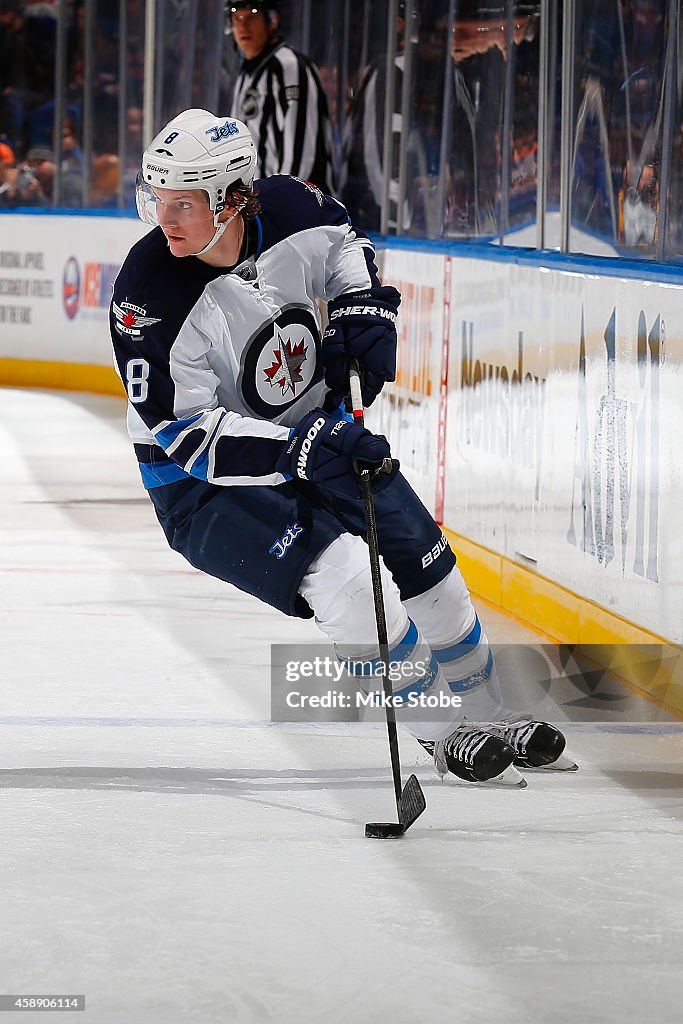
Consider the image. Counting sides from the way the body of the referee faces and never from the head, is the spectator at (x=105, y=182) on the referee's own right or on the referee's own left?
on the referee's own right

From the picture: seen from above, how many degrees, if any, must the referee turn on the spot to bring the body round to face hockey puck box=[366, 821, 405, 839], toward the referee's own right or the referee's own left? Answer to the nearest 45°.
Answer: approximately 45° to the referee's own left

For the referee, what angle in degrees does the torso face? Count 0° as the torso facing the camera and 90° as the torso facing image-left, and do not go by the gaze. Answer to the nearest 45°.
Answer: approximately 45°

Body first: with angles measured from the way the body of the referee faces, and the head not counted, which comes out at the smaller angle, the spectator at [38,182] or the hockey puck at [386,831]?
the hockey puck

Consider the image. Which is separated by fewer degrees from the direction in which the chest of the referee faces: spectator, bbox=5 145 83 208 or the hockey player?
the hockey player

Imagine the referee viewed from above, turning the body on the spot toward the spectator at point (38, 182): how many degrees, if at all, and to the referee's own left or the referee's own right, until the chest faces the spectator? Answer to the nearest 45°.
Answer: approximately 135° to the referee's own right
